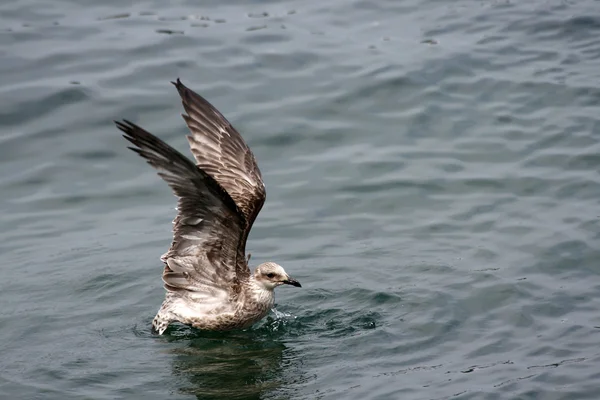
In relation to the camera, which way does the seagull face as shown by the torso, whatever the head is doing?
to the viewer's right
